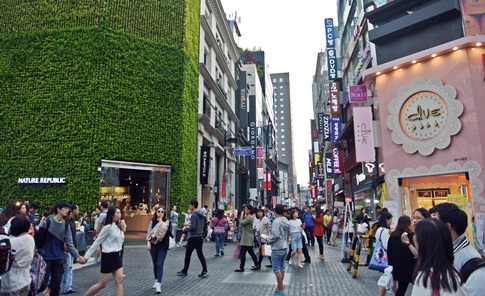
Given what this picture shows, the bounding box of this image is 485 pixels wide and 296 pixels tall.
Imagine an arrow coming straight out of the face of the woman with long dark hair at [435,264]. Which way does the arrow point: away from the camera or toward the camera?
away from the camera

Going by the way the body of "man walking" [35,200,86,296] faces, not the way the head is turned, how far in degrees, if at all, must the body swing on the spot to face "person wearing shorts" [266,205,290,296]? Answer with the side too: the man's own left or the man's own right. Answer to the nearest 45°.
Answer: approximately 45° to the man's own left

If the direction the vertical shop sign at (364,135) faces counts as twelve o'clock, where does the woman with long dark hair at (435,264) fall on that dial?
The woman with long dark hair is roughly at 12 o'clock from the vertical shop sign.

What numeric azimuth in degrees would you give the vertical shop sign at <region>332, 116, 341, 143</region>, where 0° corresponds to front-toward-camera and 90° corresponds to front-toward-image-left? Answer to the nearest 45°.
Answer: approximately 0°

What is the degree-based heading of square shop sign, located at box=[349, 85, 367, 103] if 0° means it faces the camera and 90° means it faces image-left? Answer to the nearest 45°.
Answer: approximately 0°

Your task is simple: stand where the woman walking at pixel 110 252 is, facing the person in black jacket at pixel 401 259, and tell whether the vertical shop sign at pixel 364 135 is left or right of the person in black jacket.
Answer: left

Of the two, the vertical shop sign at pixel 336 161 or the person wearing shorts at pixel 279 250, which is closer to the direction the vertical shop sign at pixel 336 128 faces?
the person wearing shorts

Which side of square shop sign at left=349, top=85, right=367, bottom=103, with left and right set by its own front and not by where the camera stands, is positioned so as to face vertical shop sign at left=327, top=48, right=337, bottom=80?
back
